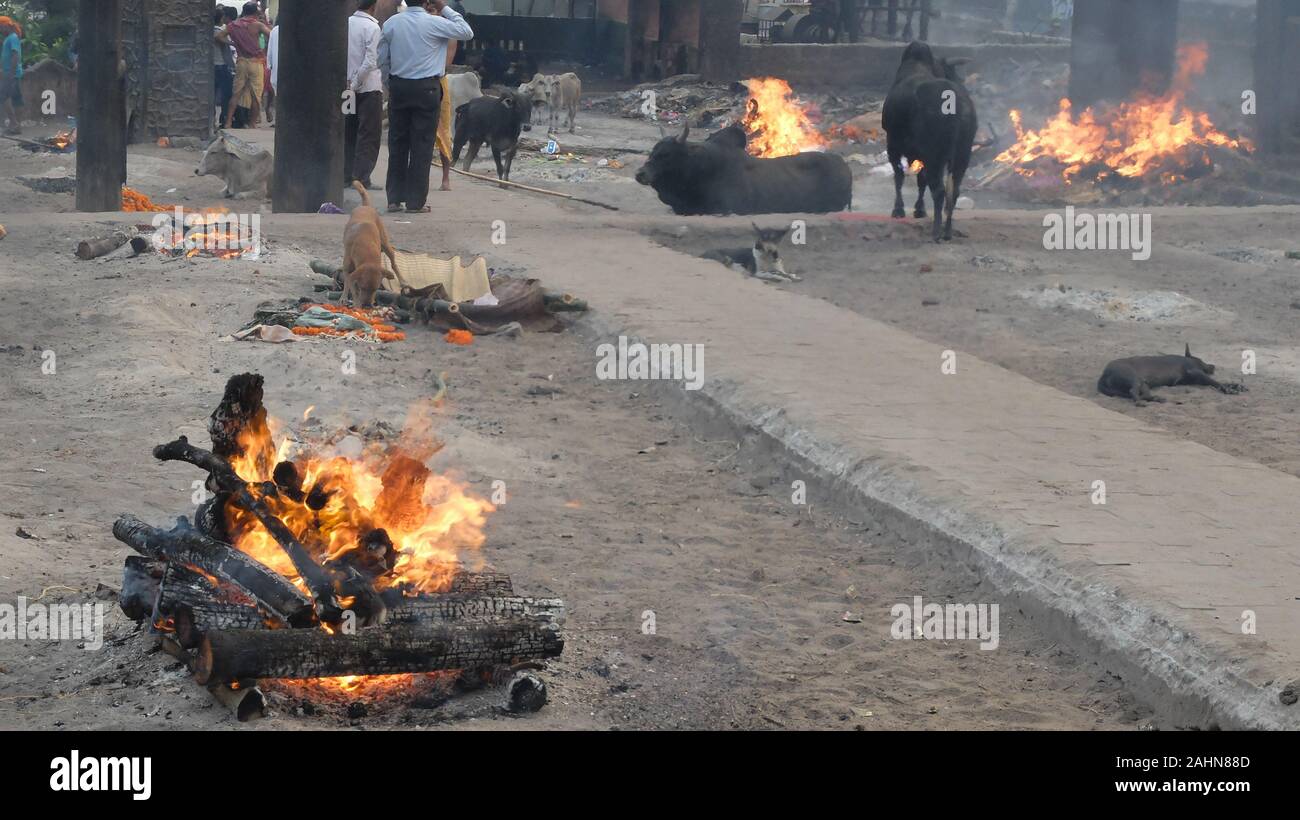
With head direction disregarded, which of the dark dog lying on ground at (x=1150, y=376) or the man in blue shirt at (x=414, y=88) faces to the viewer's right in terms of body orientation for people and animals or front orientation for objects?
the dark dog lying on ground

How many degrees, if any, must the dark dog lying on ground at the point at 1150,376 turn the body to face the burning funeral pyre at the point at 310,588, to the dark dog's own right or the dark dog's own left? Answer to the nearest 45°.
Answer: approximately 90° to the dark dog's own right

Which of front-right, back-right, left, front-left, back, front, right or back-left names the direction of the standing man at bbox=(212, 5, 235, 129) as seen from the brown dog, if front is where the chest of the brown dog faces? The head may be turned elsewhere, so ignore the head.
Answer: back

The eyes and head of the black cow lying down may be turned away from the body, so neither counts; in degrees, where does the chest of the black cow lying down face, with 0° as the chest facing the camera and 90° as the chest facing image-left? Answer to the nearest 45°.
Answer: approximately 90°

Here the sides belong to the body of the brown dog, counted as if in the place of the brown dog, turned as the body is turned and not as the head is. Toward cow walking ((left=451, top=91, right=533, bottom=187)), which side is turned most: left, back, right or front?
back

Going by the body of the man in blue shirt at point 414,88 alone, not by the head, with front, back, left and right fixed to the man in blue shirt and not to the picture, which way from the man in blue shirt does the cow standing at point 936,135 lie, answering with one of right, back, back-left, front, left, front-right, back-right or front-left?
right

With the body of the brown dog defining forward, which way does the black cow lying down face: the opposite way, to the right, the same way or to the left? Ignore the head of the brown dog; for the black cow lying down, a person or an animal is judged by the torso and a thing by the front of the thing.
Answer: to the right

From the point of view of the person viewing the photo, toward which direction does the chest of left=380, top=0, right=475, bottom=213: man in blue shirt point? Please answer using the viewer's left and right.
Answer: facing away from the viewer

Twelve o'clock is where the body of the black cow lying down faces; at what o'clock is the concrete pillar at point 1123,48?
The concrete pillar is roughly at 4 o'clock from the black cow lying down.

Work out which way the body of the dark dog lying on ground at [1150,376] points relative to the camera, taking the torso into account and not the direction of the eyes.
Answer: to the viewer's right

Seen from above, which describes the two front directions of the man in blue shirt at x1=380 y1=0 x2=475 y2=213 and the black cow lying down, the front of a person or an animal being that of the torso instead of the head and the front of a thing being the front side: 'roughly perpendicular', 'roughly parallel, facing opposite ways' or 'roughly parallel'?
roughly perpendicular

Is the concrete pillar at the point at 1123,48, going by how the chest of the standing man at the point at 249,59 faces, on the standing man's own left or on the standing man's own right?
on the standing man's own right

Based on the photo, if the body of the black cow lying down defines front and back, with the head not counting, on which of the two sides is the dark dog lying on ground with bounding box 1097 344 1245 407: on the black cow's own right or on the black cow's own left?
on the black cow's own left
